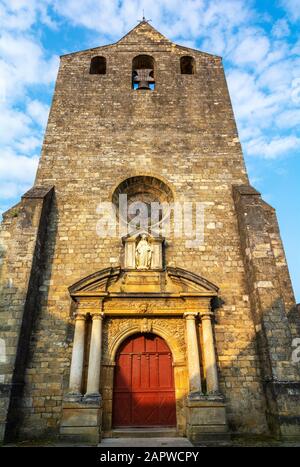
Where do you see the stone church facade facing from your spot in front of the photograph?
facing the viewer

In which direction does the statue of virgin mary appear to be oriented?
toward the camera
